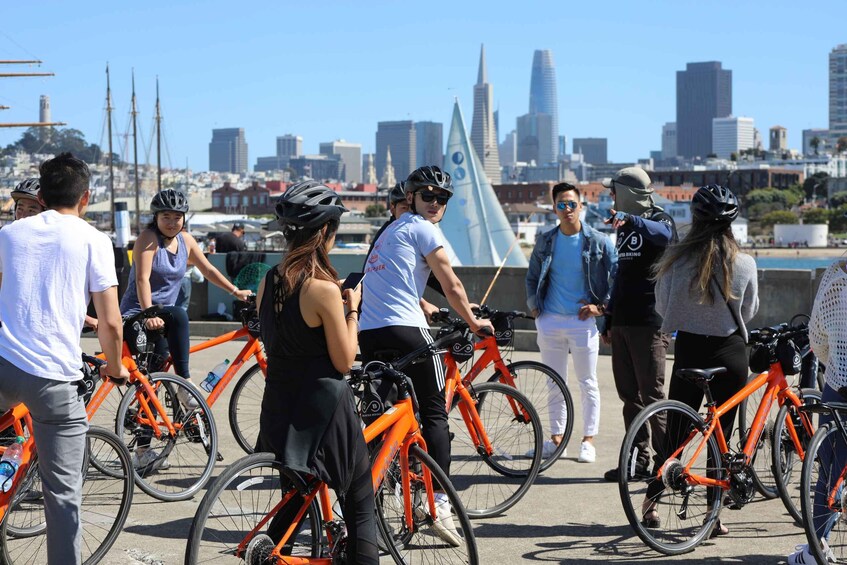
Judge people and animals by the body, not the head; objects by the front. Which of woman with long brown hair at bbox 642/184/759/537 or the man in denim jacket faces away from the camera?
the woman with long brown hair

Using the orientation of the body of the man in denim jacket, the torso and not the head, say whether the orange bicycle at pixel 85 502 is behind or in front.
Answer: in front

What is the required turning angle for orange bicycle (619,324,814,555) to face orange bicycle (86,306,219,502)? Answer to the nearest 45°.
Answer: approximately 135° to its left

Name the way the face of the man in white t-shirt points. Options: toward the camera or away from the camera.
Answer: away from the camera

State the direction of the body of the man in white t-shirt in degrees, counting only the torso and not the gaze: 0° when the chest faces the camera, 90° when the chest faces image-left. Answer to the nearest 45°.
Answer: approximately 180°

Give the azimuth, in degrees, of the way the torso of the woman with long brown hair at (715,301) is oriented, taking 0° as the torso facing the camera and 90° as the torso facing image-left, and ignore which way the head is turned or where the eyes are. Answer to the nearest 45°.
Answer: approximately 180°

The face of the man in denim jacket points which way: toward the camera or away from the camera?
toward the camera

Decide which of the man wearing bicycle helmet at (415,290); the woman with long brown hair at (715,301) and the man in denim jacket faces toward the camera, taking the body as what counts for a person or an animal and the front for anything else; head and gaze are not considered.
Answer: the man in denim jacket

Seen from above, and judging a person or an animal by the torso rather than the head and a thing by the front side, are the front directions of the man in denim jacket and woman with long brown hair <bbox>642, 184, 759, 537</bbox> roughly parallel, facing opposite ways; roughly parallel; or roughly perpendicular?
roughly parallel, facing opposite ways

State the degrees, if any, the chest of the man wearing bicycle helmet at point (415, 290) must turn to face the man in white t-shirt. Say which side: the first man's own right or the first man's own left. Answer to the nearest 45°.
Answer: approximately 180°

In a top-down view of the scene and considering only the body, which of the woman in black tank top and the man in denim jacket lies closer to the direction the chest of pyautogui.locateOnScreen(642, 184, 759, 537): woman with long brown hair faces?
the man in denim jacket

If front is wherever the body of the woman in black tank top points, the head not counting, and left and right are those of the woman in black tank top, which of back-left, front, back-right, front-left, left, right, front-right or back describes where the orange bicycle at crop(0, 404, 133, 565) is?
left

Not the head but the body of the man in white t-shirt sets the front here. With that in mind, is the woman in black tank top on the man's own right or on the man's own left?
on the man's own right

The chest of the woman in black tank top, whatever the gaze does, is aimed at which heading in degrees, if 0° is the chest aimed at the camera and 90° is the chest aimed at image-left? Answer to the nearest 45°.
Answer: approximately 225°

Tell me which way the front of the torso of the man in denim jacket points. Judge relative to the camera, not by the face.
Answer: toward the camera
